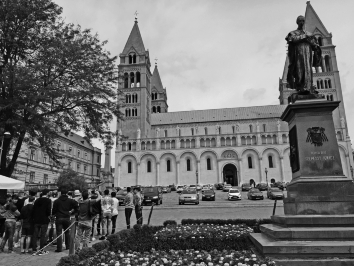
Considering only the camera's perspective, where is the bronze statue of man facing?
facing the viewer

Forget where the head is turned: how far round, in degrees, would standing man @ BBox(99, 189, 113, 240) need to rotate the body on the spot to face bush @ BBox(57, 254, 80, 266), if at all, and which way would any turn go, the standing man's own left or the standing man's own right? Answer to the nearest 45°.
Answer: approximately 135° to the standing man's own left

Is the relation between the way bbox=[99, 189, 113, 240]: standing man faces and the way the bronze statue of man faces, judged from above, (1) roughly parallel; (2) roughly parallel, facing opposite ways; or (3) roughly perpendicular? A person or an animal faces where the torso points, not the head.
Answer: roughly parallel, facing opposite ways

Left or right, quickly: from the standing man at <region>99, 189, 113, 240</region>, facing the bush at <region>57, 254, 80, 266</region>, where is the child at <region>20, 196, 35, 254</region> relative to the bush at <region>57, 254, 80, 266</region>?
right

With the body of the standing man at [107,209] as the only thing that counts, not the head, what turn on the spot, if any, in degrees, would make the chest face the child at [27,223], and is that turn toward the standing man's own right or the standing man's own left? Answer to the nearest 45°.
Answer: approximately 90° to the standing man's own left

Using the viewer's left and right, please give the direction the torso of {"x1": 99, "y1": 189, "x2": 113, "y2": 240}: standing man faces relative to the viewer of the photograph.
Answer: facing away from the viewer and to the left of the viewer

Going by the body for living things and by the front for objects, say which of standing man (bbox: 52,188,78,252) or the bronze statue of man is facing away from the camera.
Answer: the standing man

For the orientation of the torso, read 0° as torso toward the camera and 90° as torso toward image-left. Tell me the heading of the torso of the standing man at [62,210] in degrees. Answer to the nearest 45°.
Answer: approximately 180°

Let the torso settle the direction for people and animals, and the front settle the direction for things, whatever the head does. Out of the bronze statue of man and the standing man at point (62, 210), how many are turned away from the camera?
1

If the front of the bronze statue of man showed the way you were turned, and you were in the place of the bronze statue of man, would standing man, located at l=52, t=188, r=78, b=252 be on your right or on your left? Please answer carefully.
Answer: on your right

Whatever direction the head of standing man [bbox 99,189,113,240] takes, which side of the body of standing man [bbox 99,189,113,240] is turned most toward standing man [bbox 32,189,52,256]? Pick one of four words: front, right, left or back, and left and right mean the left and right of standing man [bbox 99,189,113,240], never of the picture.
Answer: left

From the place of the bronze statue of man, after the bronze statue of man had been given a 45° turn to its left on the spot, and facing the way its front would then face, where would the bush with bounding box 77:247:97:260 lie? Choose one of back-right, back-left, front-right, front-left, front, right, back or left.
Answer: right

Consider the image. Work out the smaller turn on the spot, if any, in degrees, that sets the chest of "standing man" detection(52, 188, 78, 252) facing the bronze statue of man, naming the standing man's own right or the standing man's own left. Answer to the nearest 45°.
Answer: approximately 135° to the standing man's own right
